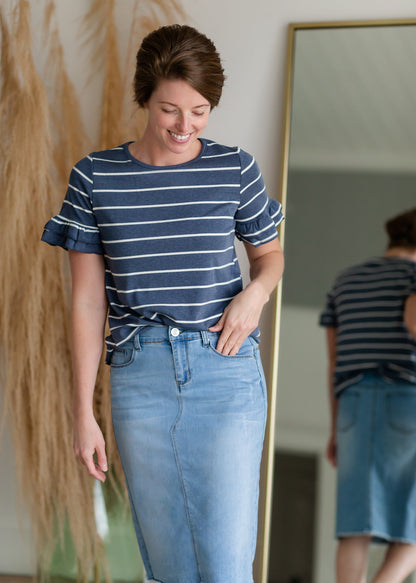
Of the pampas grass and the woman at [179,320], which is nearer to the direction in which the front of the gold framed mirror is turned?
the woman

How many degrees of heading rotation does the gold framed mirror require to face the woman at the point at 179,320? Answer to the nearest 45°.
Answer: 0° — it already faces them

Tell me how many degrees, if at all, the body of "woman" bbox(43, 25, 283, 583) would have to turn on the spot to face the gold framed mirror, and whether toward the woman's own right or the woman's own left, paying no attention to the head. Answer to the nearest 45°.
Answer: approximately 135° to the woman's own left

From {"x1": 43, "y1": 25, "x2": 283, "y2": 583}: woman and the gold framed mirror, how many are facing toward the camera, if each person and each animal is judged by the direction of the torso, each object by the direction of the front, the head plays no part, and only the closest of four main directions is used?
2

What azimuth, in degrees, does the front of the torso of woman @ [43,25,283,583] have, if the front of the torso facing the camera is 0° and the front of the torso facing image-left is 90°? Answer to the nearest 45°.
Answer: approximately 0°

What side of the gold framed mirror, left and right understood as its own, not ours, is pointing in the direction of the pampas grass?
right

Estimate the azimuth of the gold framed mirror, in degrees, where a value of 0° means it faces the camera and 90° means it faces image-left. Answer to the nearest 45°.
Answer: approximately 0°

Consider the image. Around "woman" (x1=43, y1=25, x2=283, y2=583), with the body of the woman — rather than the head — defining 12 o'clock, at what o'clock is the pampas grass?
The pampas grass is roughly at 5 o'clock from the woman.
